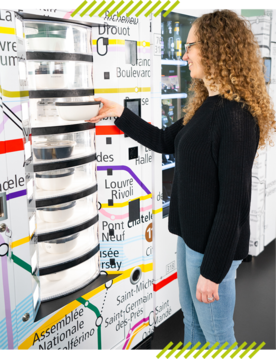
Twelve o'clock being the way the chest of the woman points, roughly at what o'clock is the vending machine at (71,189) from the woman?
The vending machine is roughly at 1 o'clock from the woman.

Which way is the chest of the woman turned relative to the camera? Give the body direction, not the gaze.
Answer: to the viewer's left

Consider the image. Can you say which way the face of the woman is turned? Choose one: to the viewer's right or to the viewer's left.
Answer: to the viewer's left

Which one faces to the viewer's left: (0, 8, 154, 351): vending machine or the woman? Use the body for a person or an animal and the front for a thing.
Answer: the woman

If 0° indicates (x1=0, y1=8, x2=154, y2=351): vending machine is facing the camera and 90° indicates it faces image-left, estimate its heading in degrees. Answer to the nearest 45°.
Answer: approximately 315°

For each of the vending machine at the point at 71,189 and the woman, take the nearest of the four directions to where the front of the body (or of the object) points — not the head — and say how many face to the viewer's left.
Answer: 1
